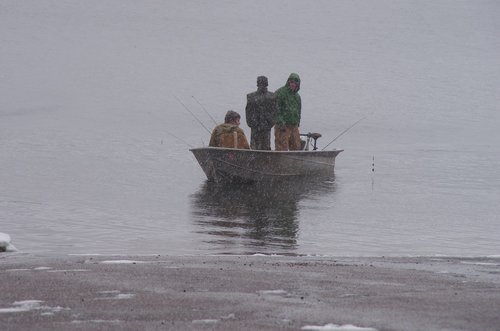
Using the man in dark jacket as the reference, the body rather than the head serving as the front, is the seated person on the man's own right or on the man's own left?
on the man's own left

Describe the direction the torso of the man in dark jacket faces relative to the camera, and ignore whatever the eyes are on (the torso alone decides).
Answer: away from the camera
